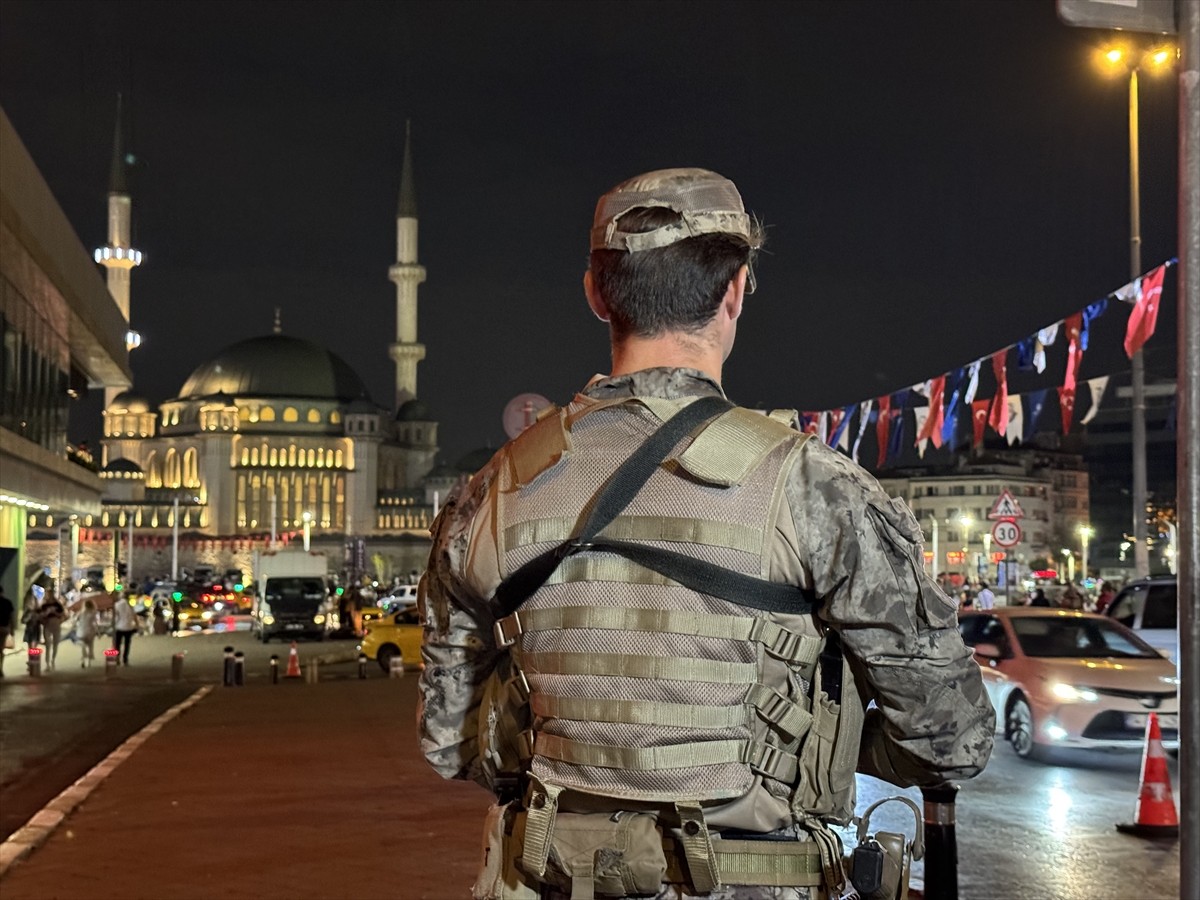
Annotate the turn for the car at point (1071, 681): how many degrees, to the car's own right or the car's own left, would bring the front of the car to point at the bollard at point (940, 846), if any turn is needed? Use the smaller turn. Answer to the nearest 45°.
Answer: approximately 45° to the car's own right

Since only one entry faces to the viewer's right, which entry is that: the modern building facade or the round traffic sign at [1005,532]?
the modern building facade

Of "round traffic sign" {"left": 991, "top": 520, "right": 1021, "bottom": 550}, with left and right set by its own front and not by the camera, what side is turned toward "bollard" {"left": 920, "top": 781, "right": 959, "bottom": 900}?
front

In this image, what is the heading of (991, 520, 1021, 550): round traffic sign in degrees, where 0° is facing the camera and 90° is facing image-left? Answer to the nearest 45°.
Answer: approximately 0°

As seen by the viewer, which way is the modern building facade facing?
to the viewer's right

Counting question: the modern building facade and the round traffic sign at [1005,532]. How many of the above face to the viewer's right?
1

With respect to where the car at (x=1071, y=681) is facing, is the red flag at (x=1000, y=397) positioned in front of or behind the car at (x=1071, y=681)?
behind

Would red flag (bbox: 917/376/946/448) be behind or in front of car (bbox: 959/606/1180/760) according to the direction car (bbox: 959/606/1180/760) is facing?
behind

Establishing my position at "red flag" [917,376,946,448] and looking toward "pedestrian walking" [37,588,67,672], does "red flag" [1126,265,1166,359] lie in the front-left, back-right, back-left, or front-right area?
back-left

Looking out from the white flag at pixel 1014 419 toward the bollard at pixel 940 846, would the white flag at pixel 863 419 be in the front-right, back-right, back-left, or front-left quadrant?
back-right

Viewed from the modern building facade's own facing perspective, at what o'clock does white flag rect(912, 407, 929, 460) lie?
The white flag is roughly at 1 o'clock from the modern building facade.
